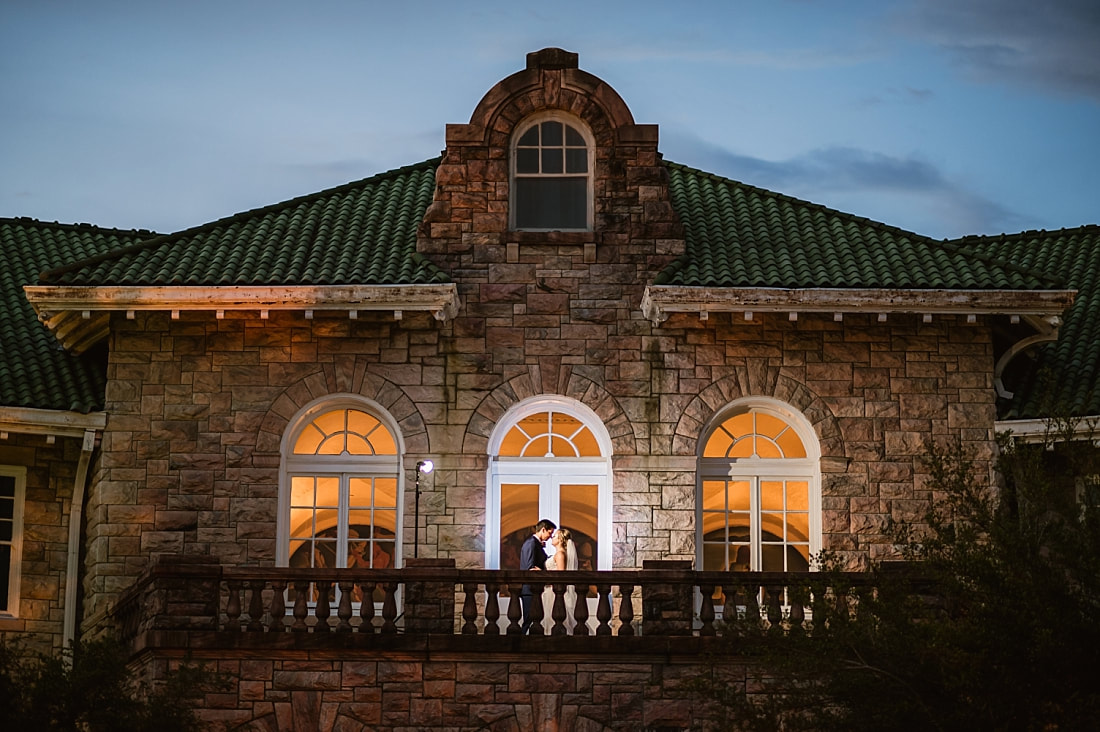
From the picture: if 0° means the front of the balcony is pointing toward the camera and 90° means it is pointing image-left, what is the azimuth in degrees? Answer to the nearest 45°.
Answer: approximately 0°

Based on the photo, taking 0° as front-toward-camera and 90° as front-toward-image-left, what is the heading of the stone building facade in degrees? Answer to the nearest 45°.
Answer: approximately 0°

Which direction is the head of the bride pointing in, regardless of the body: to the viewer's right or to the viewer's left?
to the viewer's left

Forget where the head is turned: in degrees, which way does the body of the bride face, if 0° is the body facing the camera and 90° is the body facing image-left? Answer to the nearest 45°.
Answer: approximately 90°

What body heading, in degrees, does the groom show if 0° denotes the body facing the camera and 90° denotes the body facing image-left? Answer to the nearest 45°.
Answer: approximately 270°
